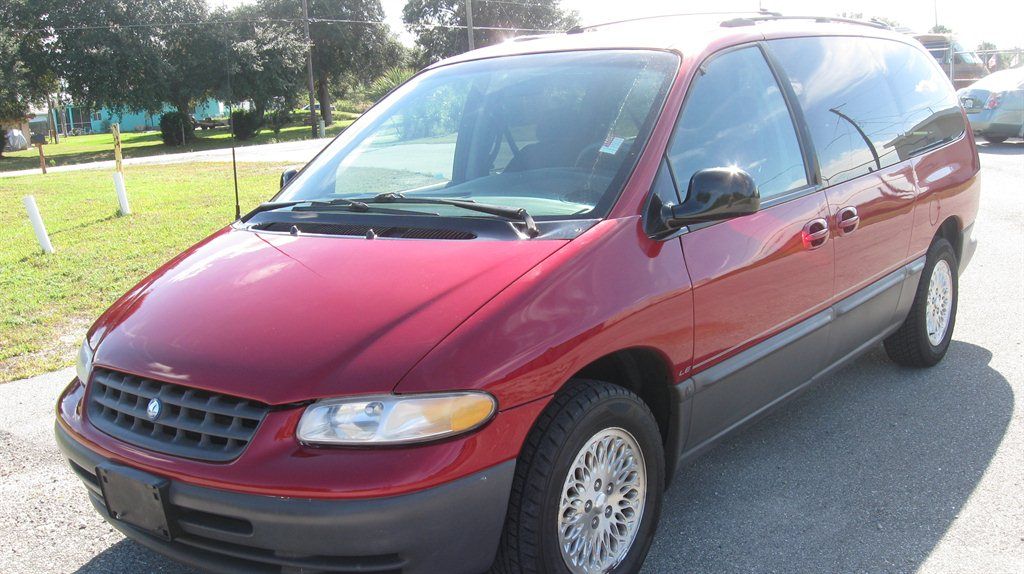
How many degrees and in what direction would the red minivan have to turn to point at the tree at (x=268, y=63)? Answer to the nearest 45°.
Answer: approximately 135° to its right

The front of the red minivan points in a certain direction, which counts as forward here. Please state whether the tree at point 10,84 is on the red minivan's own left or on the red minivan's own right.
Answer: on the red minivan's own right

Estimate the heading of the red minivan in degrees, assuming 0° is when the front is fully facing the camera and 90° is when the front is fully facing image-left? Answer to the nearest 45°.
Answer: approximately 45°

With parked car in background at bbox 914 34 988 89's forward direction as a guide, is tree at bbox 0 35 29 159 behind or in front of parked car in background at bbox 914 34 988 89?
behind
